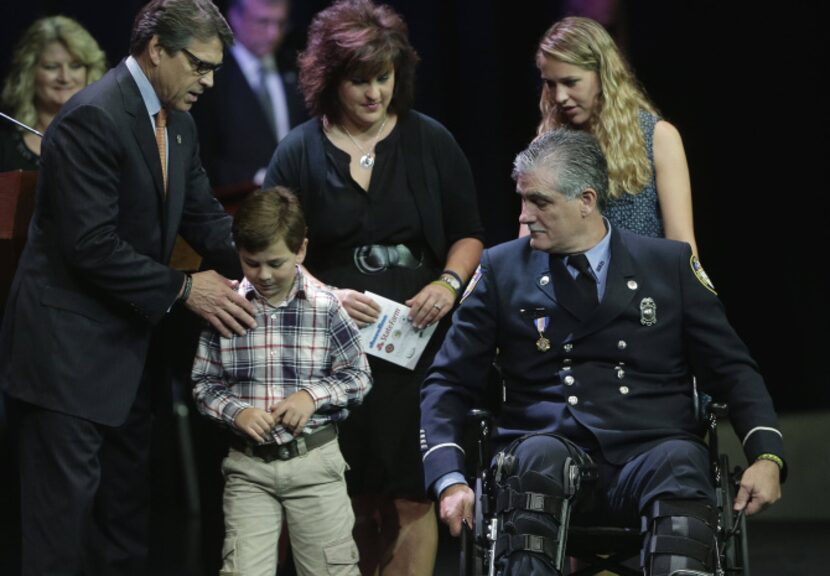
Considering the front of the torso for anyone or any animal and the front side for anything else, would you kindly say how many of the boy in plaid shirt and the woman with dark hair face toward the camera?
2

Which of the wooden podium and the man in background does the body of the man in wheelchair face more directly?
the wooden podium

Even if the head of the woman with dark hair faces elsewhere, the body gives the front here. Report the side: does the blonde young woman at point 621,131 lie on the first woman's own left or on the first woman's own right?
on the first woman's own left

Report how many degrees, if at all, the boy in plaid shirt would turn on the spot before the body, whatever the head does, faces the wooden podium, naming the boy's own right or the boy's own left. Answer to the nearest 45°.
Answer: approximately 90° to the boy's own right

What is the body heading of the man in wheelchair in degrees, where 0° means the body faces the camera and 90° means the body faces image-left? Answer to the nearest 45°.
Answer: approximately 0°

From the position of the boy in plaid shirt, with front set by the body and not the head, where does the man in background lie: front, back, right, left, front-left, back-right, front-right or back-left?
back

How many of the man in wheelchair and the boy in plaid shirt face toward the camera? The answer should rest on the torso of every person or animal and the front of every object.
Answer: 2

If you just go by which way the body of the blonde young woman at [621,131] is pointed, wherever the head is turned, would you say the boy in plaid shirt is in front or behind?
in front

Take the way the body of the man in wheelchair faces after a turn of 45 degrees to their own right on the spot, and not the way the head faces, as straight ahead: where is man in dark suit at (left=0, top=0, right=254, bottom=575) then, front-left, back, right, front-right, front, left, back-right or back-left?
front-right

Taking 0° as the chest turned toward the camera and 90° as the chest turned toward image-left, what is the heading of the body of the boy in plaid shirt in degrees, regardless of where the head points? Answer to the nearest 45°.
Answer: approximately 0°
